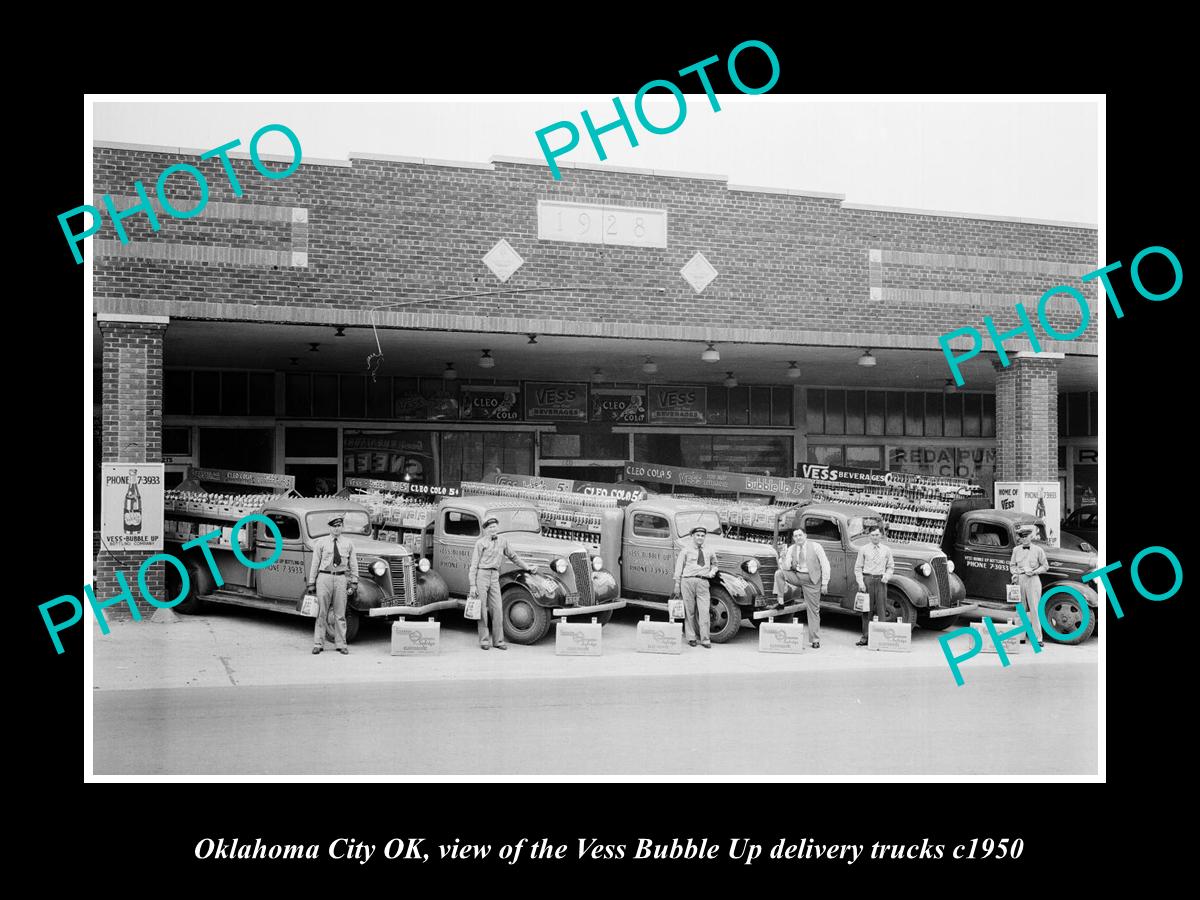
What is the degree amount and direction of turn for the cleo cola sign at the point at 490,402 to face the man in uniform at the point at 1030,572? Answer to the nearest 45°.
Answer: approximately 45° to its left

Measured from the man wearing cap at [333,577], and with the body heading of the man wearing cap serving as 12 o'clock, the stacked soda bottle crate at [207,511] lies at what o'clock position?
The stacked soda bottle crate is roughly at 5 o'clock from the man wearing cap.

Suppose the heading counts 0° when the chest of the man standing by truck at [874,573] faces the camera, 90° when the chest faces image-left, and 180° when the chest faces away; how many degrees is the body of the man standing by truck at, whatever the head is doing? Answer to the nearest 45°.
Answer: approximately 0°

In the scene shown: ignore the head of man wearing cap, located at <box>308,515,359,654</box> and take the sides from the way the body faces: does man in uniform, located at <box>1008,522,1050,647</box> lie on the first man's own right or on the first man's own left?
on the first man's own left

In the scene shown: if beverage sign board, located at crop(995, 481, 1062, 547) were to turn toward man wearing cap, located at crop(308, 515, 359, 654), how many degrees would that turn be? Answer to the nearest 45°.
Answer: approximately 45° to its right

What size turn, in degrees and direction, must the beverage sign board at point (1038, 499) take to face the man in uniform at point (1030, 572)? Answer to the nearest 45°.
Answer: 0° — it already faces them

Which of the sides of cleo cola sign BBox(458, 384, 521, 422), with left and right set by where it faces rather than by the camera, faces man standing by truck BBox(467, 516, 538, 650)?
front

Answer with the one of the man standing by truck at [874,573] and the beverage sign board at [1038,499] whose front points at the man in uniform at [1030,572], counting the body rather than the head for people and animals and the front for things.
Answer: the beverage sign board

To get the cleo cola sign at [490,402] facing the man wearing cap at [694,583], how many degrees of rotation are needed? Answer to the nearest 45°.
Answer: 0° — it already faces them
